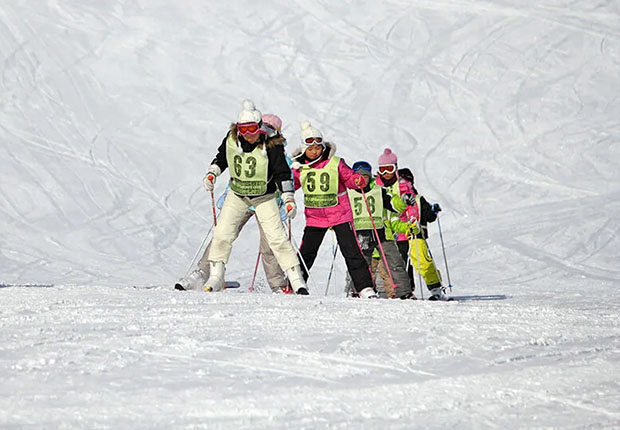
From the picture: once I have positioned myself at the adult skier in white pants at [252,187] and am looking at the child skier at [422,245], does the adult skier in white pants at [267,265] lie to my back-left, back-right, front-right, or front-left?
front-left

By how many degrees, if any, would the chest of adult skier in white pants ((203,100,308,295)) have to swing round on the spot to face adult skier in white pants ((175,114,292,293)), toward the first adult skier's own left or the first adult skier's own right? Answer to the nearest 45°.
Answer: approximately 180°

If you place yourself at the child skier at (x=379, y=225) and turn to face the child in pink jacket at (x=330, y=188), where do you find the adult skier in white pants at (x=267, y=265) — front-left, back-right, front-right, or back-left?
front-right

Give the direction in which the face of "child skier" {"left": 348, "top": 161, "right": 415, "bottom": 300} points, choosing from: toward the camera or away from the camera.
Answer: toward the camera

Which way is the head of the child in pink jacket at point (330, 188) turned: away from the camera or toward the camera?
toward the camera

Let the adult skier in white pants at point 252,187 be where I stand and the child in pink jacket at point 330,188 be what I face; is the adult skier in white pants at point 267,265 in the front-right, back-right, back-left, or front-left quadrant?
front-left

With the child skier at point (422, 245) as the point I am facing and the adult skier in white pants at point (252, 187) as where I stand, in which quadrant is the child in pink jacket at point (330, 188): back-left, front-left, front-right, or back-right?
front-right

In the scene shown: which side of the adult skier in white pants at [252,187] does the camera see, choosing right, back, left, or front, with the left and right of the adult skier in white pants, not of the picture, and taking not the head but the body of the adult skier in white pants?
front
